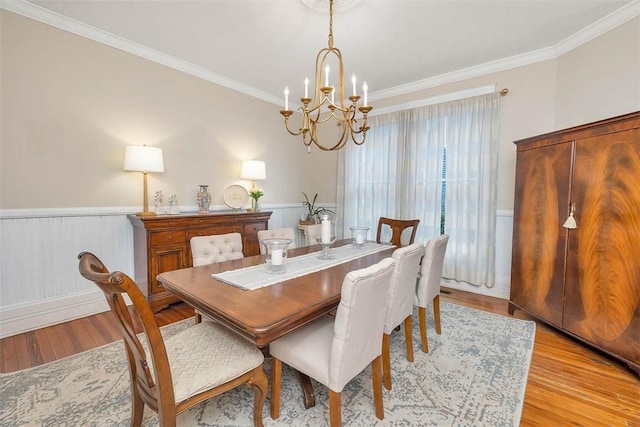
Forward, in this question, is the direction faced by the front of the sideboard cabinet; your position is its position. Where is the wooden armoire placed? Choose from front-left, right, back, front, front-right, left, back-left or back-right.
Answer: front

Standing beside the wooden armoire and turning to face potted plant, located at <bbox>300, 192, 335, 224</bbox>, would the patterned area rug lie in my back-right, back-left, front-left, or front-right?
front-left

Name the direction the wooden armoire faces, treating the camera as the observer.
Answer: facing the viewer and to the left of the viewer

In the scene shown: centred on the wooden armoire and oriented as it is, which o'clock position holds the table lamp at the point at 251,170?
The table lamp is roughly at 1 o'clock from the wooden armoire.

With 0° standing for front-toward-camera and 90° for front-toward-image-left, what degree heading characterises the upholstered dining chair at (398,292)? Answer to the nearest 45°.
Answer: approximately 135°

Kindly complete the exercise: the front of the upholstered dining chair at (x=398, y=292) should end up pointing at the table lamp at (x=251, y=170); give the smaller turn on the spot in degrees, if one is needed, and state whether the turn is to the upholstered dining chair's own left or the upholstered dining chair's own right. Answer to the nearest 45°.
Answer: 0° — it already faces it

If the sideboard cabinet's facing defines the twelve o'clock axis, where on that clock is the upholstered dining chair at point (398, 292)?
The upholstered dining chair is roughly at 12 o'clock from the sideboard cabinet.

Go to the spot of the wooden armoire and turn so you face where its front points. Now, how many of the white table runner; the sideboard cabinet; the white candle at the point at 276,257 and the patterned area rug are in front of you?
4

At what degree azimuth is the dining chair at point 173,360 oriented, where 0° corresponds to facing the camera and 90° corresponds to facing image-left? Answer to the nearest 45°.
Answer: approximately 225°

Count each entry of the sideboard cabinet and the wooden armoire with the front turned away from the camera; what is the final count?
0

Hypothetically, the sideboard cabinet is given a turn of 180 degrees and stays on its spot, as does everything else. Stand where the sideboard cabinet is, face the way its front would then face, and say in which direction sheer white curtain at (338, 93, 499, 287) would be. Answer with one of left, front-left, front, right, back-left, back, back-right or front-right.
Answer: back-right

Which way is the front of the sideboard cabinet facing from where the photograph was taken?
facing the viewer and to the right of the viewer

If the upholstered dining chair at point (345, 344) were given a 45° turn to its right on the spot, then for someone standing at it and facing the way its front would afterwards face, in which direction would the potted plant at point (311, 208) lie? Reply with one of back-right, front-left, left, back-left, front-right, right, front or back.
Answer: front

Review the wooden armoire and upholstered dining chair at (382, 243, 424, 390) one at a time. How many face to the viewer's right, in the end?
0

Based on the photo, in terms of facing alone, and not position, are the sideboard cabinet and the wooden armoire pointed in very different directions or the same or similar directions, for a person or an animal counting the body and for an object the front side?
very different directions

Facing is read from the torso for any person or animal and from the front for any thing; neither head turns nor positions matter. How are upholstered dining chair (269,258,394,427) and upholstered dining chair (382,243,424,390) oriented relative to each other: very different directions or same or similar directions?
same or similar directions

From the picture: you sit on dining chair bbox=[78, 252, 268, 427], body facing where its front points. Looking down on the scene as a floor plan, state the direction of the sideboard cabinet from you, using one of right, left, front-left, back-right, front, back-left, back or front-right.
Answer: front-left

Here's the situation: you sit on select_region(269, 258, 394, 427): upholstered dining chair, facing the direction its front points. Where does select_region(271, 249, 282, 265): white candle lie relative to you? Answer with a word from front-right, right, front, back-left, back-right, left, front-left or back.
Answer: front
